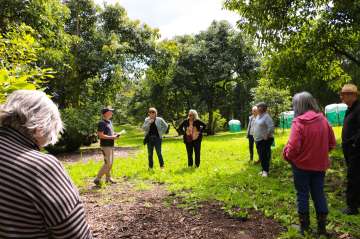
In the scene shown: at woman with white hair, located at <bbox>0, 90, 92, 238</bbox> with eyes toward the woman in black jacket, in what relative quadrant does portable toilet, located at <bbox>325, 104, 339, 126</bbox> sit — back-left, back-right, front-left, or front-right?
front-right

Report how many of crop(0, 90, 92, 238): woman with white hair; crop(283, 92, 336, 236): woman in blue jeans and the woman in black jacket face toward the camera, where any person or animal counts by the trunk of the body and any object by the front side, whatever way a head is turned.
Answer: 1

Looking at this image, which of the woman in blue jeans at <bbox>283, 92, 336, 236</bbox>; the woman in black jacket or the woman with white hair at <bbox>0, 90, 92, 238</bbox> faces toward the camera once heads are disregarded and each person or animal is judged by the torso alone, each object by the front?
the woman in black jacket

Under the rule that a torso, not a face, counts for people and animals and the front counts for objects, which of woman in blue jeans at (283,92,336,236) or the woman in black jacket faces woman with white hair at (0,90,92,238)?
the woman in black jacket

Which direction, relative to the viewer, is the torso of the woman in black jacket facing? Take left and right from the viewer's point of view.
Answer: facing the viewer

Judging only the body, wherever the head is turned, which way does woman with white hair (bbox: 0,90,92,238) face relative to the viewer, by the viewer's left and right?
facing away from the viewer and to the right of the viewer

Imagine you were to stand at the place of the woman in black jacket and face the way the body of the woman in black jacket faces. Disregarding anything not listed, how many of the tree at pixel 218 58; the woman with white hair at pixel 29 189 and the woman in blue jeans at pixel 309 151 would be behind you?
1

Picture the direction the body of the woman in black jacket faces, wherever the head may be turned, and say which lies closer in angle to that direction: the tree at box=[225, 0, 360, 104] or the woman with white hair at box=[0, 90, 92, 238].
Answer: the woman with white hair

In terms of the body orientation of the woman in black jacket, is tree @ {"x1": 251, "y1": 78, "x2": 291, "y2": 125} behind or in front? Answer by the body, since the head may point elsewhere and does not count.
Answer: behind

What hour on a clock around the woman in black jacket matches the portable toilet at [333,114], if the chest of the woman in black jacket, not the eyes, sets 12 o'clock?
The portable toilet is roughly at 7 o'clock from the woman in black jacket.

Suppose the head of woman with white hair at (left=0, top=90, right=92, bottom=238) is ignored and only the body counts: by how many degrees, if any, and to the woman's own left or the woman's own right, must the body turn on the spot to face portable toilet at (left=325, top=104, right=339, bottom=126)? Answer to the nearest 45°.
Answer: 0° — they already face it

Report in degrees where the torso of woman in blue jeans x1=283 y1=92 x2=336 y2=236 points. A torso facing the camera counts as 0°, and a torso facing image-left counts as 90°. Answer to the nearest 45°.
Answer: approximately 135°

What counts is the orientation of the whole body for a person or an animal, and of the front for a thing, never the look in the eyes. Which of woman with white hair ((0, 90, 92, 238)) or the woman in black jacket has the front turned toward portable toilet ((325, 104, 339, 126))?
the woman with white hair

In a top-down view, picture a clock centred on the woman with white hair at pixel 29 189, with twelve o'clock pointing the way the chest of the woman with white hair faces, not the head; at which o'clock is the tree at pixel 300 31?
The tree is roughly at 12 o'clock from the woman with white hair.

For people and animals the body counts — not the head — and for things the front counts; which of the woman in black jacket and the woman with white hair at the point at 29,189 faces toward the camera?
the woman in black jacket

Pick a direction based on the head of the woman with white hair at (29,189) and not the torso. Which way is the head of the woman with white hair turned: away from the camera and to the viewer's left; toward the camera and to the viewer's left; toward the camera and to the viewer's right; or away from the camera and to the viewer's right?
away from the camera and to the viewer's right
